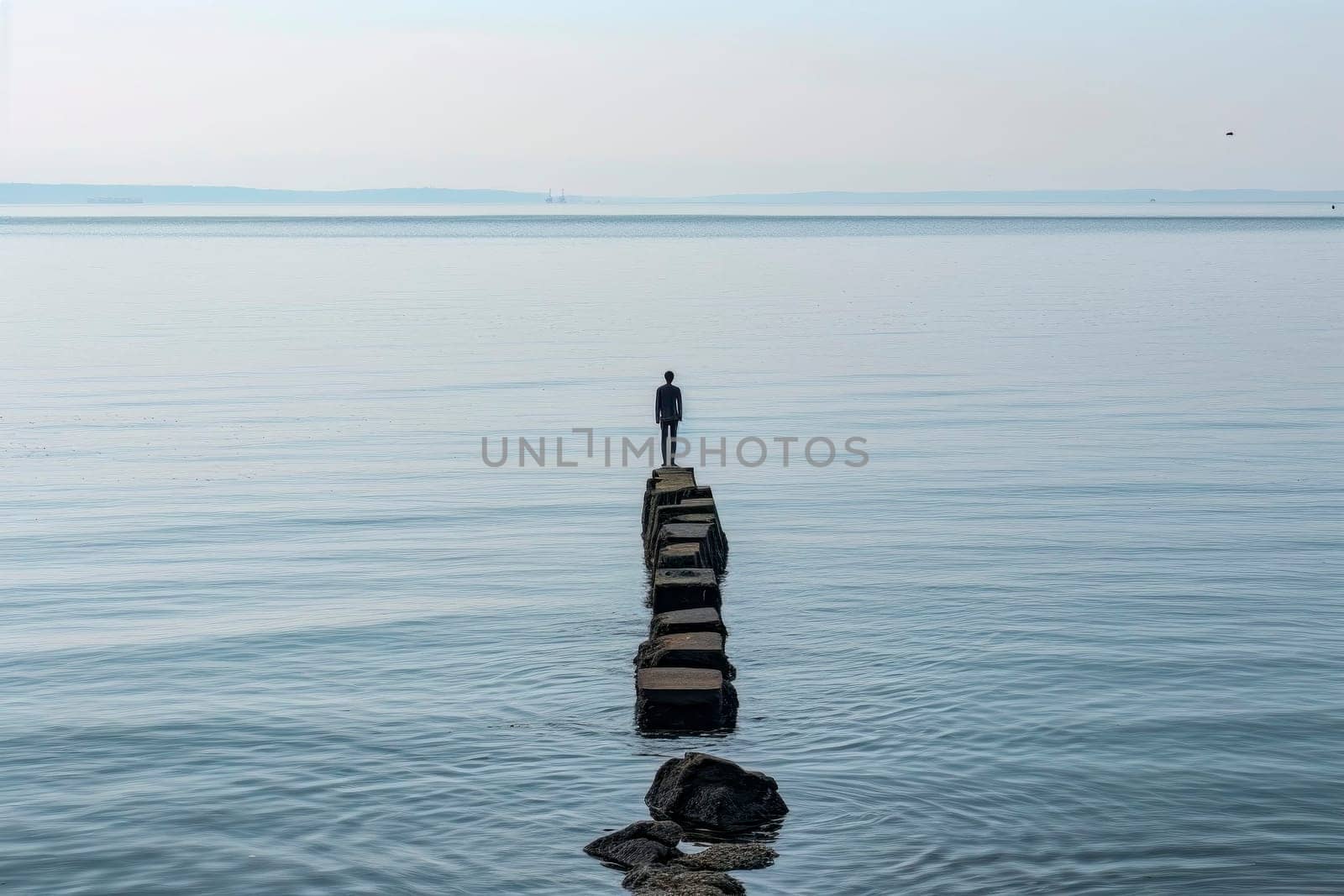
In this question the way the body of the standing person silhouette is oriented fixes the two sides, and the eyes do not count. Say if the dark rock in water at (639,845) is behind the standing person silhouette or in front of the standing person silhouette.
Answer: behind

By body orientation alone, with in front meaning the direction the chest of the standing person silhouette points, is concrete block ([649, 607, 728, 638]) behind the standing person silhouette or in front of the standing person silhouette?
behind

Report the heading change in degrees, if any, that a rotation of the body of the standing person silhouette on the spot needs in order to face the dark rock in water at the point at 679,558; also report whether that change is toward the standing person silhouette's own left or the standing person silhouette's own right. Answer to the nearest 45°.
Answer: approximately 180°

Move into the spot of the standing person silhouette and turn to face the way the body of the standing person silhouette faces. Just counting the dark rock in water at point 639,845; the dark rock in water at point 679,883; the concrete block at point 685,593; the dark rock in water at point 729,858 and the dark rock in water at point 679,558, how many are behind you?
5

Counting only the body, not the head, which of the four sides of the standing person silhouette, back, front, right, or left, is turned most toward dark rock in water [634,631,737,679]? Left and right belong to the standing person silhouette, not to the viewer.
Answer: back

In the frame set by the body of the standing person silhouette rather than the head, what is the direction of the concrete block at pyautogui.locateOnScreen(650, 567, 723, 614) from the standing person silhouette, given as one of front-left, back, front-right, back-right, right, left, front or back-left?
back

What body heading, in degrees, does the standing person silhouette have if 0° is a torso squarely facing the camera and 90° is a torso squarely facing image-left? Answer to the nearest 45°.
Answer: approximately 180°

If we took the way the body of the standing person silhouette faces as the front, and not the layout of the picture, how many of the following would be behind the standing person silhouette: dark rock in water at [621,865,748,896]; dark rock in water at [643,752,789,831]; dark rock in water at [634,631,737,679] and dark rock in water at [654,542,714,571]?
4

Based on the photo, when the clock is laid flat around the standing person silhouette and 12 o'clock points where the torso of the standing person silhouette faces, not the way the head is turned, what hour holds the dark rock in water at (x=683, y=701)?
The dark rock in water is roughly at 6 o'clock from the standing person silhouette.

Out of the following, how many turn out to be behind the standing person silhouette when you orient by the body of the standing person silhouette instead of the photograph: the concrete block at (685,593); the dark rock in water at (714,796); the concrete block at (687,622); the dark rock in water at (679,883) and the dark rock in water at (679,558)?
5

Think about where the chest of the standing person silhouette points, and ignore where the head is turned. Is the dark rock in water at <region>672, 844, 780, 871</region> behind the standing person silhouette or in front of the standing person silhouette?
behind

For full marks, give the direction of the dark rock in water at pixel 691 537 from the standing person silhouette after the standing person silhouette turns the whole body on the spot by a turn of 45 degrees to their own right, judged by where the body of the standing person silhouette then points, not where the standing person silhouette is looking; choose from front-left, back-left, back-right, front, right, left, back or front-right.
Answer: back-right

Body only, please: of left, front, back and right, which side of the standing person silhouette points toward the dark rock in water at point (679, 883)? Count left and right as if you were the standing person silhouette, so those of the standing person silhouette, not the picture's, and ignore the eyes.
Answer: back

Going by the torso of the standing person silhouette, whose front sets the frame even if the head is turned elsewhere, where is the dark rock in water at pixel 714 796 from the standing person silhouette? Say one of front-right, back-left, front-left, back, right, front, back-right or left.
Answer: back
